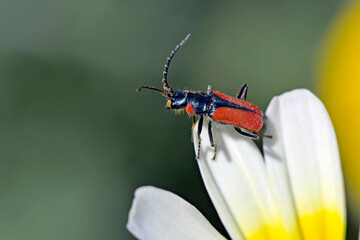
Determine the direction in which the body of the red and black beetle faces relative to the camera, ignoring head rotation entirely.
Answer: to the viewer's left
